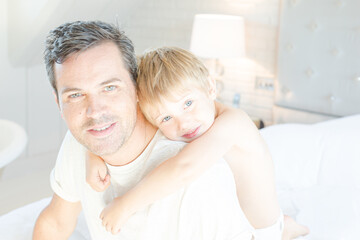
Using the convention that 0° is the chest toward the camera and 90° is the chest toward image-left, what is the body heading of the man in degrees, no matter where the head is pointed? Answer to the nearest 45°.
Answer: approximately 45°

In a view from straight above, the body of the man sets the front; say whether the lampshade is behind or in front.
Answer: behind
